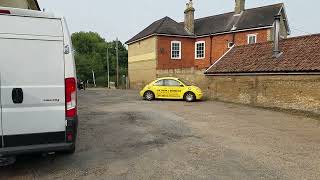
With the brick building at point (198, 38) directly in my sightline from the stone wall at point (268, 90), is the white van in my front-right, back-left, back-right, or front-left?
back-left

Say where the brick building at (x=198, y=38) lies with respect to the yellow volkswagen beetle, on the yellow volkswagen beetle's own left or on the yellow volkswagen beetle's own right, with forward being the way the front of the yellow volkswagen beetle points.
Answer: on the yellow volkswagen beetle's own left

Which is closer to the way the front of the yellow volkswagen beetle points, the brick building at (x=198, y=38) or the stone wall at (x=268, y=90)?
the stone wall

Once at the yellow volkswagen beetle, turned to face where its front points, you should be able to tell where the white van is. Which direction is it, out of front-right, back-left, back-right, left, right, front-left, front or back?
right

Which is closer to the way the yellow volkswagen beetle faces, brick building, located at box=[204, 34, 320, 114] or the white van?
the brick building

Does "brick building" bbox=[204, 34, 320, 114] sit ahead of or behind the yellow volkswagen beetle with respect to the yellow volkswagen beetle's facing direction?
ahead

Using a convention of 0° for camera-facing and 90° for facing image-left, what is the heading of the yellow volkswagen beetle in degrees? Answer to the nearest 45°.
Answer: approximately 270°
